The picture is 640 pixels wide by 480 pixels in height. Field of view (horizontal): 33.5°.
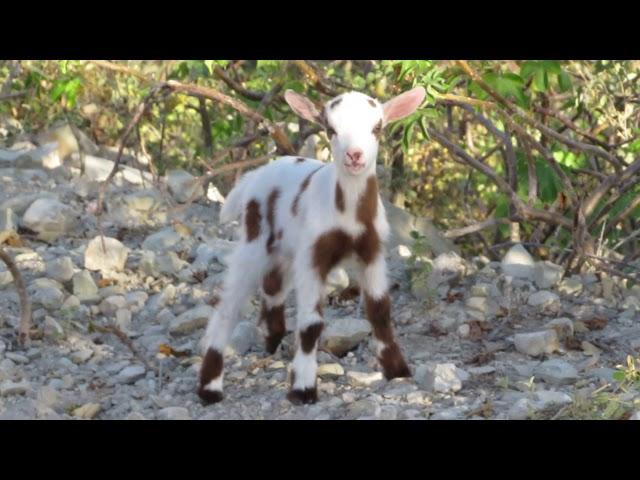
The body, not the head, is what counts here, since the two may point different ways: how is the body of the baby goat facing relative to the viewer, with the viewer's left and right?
facing the viewer and to the right of the viewer

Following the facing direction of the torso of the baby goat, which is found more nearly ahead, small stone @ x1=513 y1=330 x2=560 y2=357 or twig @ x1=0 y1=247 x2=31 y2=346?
the small stone

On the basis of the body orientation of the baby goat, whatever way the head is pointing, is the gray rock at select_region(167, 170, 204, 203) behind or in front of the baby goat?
behind

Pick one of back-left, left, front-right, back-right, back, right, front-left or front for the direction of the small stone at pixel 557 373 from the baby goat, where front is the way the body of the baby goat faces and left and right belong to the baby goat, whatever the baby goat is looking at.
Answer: front-left

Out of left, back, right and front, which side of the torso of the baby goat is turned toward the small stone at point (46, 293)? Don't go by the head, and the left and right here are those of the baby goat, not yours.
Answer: back

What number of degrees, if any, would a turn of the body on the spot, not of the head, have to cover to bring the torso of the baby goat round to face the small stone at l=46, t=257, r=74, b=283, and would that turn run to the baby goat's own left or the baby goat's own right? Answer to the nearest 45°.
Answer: approximately 180°

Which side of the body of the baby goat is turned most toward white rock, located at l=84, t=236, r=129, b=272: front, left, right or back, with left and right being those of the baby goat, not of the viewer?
back

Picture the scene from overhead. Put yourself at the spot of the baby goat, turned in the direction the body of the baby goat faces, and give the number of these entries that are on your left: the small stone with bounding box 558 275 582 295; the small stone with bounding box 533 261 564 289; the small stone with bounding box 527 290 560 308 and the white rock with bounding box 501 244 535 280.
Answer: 4

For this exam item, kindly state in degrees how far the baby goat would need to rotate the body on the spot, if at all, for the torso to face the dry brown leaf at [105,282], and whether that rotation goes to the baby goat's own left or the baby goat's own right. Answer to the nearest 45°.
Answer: approximately 180°

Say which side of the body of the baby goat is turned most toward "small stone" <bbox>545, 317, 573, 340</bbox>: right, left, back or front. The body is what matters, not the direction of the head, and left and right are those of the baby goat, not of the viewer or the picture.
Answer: left

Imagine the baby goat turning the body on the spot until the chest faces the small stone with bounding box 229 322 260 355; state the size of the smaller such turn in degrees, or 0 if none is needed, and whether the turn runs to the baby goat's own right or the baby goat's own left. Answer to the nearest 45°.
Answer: approximately 180°

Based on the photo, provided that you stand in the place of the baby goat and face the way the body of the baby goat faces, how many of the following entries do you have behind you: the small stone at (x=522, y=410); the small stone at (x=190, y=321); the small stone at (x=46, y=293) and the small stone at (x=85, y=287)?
3

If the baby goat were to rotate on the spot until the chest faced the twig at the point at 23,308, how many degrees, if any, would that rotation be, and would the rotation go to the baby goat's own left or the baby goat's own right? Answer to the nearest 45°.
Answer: approximately 135° to the baby goat's own right

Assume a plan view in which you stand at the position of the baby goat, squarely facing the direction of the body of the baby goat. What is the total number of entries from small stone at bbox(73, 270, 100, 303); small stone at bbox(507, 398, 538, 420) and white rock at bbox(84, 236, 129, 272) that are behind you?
2
